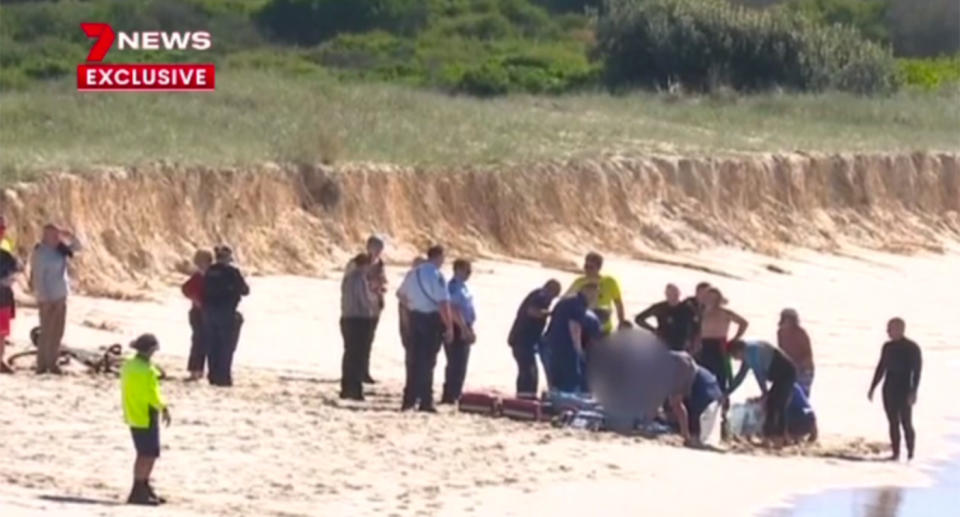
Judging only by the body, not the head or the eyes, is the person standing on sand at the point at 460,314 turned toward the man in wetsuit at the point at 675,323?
yes

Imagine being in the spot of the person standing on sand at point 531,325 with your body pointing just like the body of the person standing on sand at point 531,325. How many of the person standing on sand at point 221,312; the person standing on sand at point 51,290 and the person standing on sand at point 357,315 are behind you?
3

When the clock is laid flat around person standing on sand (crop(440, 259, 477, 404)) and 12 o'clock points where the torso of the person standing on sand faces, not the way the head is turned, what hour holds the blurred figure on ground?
The blurred figure on ground is roughly at 12 o'clock from the person standing on sand.

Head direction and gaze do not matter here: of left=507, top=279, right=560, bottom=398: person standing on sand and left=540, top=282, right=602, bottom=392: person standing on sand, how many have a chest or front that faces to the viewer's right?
2

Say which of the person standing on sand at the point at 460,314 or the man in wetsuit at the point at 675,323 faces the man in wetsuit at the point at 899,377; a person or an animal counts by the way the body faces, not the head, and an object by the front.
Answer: the person standing on sand

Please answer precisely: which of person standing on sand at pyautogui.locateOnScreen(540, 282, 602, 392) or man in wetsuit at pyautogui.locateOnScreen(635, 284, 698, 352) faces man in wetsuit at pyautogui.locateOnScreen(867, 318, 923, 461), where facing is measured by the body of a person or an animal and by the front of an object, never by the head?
the person standing on sand

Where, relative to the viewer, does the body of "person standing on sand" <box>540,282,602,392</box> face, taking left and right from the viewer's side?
facing to the right of the viewer

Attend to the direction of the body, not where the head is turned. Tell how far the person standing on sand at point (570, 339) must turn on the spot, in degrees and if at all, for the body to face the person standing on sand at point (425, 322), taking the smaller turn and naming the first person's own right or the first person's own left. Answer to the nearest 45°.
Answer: approximately 180°

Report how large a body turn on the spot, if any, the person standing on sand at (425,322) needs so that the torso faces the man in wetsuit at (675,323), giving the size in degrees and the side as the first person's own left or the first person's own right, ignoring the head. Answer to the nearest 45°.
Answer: approximately 45° to the first person's own right

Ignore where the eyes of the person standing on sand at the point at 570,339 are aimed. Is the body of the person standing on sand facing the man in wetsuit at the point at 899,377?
yes

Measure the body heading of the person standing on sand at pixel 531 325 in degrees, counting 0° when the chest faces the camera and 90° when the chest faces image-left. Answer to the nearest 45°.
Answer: approximately 270°

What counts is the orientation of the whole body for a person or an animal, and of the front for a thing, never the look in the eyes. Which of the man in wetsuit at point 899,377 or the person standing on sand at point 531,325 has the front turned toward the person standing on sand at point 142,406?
the man in wetsuit
